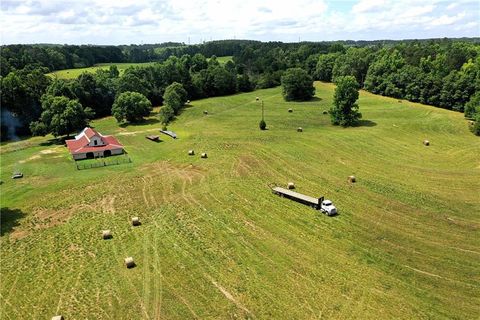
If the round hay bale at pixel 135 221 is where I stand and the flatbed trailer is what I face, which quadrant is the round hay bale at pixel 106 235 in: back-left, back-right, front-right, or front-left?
back-right

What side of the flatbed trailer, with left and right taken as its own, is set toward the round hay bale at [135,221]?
right

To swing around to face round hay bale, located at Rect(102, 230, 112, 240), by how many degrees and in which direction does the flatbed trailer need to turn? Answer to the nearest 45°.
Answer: approximately 90° to its right

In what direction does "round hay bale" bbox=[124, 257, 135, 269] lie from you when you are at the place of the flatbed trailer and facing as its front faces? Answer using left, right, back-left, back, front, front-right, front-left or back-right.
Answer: right
